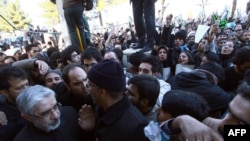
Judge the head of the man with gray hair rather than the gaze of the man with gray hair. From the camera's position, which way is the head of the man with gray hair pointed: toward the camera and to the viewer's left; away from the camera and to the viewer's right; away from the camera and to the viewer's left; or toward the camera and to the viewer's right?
toward the camera and to the viewer's right

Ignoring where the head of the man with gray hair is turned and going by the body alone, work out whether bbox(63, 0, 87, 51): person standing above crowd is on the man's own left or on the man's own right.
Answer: on the man's own left

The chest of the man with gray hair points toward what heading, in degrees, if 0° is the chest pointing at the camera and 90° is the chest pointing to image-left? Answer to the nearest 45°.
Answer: approximately 315°
